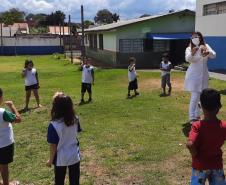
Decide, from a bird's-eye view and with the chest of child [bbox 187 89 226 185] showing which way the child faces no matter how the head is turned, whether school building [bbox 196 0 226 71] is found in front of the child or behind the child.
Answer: in front

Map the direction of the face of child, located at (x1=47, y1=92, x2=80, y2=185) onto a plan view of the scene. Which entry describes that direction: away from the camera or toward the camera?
away from the camera

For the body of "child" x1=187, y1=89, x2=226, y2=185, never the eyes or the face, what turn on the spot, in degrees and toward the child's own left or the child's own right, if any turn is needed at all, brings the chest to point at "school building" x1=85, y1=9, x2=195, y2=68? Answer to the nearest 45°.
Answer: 0° — they already face it

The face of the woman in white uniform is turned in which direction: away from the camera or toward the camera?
toward the camera

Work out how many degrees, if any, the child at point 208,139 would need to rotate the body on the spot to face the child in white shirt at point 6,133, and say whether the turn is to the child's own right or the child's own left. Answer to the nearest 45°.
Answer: approximately 45° to the child's own left

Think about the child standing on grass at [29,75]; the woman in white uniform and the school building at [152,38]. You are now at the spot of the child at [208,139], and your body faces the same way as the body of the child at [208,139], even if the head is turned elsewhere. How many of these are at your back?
0

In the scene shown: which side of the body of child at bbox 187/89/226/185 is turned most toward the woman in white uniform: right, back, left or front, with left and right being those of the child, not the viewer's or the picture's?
front

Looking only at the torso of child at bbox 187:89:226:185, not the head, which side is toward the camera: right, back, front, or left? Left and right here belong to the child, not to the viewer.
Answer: back

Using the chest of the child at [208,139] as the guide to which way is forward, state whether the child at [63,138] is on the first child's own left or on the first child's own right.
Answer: on the first child's own left

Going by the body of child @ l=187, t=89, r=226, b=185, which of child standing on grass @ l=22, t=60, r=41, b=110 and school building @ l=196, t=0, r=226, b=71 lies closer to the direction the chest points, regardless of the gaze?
the school building

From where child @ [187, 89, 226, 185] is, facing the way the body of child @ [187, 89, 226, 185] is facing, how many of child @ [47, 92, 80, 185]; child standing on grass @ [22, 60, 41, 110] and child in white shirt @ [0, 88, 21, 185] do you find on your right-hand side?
0

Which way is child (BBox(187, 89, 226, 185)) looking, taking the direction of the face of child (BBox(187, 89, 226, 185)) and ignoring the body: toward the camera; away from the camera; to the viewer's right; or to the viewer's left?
away from the camera

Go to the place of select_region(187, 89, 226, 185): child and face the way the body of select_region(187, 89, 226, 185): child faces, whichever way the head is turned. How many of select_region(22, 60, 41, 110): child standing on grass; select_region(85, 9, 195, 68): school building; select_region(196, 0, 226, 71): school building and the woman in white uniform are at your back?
0

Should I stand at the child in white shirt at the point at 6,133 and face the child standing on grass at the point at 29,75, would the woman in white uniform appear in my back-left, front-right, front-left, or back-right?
front-right

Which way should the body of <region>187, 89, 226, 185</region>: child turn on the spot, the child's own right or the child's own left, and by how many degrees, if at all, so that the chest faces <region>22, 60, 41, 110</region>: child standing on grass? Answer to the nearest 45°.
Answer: approximately 45° to the child's own left
